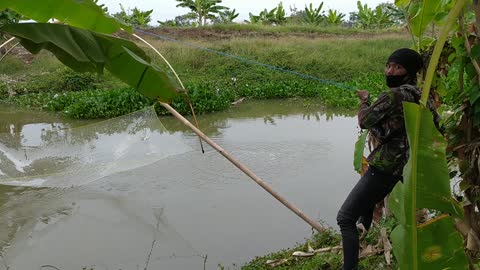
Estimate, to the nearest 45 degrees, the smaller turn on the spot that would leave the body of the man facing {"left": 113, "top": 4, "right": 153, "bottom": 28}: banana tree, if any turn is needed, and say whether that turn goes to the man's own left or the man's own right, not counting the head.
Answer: approximately 45° to the man's own right

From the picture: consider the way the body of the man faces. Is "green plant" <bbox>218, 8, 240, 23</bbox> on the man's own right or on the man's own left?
on the man's own right

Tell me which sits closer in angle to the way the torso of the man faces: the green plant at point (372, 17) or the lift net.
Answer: the lift net

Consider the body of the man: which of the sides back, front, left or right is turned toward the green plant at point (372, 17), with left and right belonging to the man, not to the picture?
right

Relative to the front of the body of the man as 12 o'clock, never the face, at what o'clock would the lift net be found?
The lift net is roughly at 1 o'clock from the man.

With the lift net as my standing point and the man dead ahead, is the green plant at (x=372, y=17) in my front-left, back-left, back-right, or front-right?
back-left

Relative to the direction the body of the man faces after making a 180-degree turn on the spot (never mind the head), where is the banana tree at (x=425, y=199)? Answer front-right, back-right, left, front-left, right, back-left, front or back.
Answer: right

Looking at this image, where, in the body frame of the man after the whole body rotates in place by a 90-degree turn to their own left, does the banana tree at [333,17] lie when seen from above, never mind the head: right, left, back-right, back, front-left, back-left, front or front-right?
back

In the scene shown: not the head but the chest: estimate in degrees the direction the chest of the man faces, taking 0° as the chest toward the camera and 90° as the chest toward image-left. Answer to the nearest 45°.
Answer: approximately 90°

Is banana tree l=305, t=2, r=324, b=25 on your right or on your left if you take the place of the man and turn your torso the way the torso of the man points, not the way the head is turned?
on your right
